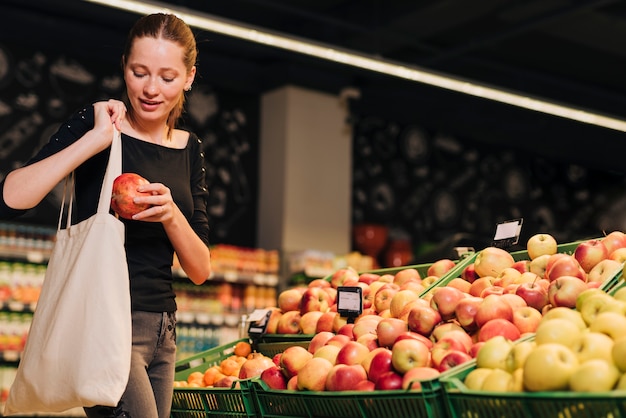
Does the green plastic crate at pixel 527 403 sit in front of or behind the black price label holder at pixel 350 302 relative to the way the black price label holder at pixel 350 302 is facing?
in front

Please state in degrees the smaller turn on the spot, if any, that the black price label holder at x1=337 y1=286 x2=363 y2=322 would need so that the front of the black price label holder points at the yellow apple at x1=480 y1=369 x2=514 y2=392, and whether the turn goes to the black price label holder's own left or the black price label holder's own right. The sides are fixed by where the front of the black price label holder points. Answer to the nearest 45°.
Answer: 0° — it already faces it

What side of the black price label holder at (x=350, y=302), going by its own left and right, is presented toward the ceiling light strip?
back

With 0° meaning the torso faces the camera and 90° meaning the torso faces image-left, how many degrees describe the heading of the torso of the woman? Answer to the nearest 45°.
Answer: approximately 315°

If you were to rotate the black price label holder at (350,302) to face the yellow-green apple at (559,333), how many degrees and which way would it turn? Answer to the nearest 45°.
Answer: approximately 45° to its left

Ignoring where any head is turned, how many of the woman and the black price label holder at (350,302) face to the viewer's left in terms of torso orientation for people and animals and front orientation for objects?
0

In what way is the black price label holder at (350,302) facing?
toward the camera

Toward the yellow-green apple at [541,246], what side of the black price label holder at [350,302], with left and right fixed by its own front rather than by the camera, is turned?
left
